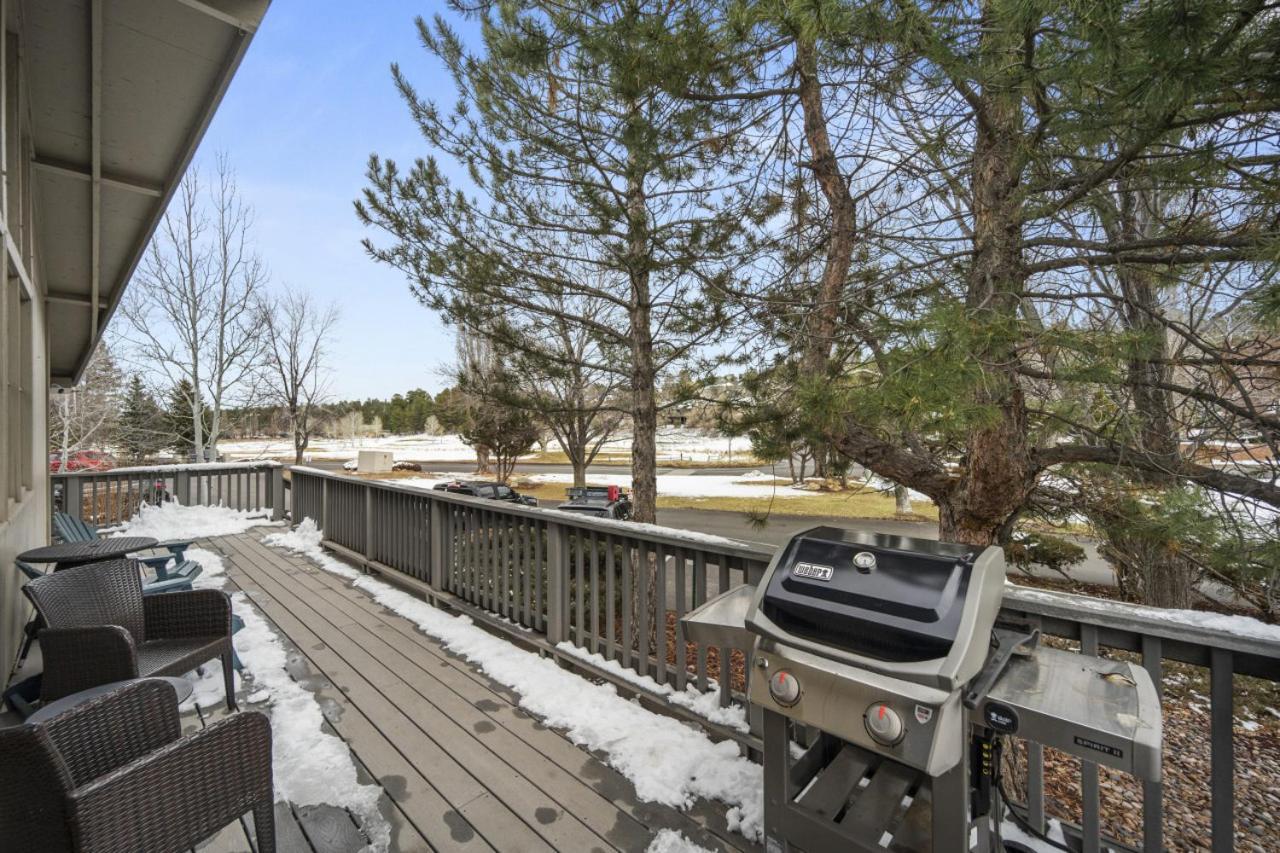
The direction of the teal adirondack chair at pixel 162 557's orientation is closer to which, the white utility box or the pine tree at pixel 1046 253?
the pine tree

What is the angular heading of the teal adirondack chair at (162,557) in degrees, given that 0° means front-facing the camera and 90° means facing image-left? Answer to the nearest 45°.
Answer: approximately 315°

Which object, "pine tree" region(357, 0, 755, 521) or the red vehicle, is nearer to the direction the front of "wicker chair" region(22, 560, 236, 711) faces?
the pine tree

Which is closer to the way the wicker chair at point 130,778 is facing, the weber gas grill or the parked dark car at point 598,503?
the parked dark car

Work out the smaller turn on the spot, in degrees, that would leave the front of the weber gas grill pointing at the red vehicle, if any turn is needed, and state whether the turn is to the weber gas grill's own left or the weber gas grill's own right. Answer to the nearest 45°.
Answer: approximately 45° to the weber gas grill's own right

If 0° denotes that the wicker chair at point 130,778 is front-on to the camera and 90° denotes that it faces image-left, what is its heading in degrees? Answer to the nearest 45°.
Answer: approximately 225°

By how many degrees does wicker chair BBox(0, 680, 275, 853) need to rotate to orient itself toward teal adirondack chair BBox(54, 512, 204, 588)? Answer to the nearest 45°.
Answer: approximately 45° to its left
